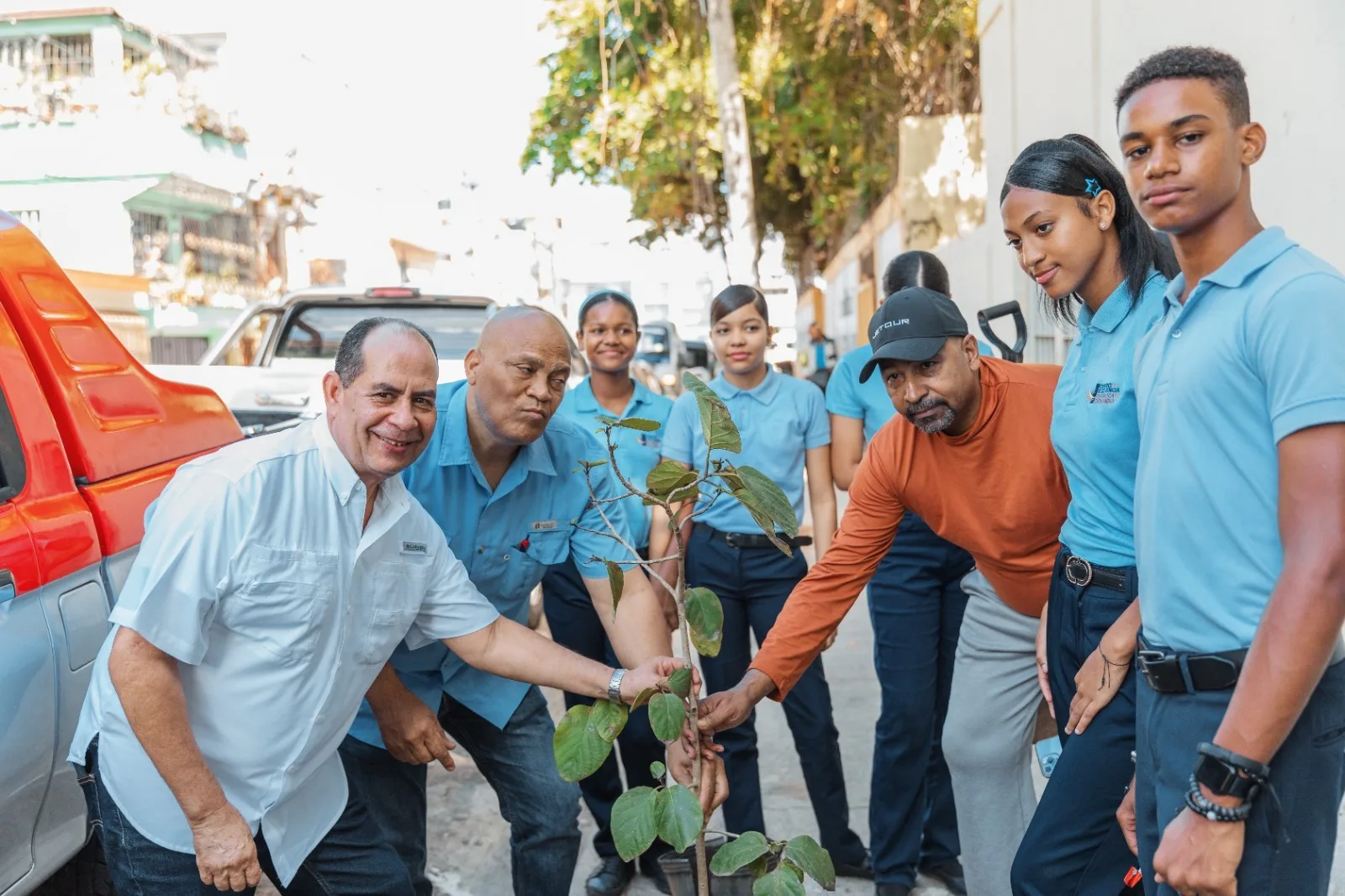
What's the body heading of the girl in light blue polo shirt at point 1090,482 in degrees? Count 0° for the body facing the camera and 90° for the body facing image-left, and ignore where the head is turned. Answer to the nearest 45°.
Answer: approximately 45°

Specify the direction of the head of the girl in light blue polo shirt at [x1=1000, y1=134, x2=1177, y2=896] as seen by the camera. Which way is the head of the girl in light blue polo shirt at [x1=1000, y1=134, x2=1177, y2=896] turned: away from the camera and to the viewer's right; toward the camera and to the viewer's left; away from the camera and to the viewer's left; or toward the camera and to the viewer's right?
toward the camera and to the viewer's left

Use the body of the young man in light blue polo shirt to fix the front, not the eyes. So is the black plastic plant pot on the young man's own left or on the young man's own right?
on the young man's own right

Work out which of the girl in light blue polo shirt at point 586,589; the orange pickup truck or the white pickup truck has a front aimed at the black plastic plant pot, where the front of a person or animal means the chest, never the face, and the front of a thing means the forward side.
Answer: the girl in light blue polo shirt

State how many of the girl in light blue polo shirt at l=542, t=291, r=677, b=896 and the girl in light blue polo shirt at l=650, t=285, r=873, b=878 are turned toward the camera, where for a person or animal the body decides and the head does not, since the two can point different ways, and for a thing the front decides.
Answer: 2

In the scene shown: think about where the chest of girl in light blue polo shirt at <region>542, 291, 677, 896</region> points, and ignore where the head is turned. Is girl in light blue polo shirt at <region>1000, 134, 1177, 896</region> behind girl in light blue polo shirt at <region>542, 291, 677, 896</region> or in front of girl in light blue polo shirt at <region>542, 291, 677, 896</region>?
in front

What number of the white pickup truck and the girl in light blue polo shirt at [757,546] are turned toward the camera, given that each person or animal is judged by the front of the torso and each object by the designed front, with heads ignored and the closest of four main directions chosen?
1

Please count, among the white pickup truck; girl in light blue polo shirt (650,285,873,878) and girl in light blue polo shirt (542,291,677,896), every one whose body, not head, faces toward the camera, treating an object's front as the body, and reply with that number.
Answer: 2

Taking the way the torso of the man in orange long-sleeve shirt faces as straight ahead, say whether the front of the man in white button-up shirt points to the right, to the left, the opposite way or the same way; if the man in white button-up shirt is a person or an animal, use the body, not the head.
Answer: to the left

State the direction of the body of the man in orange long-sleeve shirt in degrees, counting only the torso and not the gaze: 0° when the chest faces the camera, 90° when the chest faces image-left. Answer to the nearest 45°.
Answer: approximately 45°

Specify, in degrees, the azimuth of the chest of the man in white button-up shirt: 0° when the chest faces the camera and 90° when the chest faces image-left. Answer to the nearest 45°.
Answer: approximately 315°
